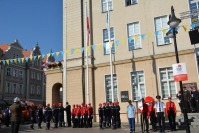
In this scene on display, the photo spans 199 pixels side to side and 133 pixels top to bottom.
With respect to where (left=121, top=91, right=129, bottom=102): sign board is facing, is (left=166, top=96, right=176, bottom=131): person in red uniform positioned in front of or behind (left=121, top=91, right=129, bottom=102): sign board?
in front

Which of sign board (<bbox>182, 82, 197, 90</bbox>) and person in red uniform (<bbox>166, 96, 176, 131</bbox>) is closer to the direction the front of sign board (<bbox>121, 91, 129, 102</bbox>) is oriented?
the person in red uniform

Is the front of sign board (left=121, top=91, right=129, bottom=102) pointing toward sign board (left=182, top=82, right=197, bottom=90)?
no

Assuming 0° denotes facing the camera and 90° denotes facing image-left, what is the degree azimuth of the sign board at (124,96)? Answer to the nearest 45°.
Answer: approximately 0°

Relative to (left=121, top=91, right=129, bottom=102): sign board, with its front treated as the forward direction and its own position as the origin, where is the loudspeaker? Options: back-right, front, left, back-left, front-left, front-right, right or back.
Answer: front-left
